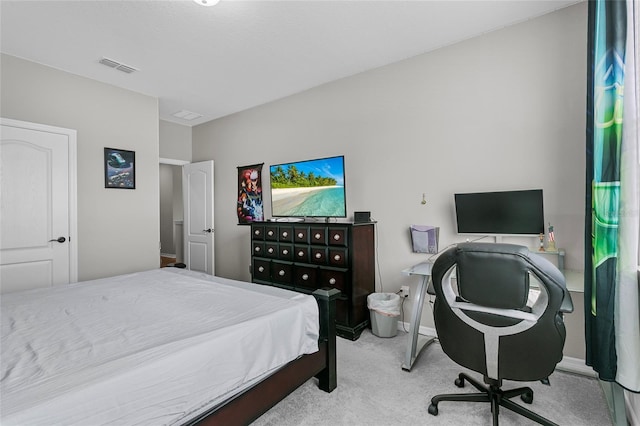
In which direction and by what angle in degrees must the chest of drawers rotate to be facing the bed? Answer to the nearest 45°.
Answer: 0° — it already faces it

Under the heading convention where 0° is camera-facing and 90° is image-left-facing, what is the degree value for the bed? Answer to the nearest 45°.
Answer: approximately 225°

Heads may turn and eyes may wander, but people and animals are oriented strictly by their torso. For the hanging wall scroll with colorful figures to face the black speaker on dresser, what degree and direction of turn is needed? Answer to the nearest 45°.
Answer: approximately 90° to its left

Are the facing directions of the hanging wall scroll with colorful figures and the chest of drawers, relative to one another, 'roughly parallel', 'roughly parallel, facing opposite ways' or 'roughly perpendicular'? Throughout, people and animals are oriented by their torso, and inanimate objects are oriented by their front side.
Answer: roughly parallel

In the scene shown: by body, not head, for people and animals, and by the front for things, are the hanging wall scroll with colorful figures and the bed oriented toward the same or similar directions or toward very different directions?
very different directions

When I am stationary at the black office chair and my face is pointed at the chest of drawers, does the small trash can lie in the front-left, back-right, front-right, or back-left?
front-right

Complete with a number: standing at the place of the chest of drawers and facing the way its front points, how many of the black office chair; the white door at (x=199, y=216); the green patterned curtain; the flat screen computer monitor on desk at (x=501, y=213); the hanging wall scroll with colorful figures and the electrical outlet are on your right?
2

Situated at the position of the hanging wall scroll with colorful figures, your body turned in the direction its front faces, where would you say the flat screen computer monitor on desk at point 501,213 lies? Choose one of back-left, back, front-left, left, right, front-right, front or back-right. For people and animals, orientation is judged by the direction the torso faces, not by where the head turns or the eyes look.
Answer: left

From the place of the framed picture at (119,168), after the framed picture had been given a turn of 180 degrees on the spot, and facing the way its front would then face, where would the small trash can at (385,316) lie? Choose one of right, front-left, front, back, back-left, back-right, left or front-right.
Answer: back-right

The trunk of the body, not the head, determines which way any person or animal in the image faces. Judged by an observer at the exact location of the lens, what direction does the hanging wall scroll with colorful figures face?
facing the viewer and to the left of the viewer

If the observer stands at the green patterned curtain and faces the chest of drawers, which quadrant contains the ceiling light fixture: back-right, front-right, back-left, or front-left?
front-left

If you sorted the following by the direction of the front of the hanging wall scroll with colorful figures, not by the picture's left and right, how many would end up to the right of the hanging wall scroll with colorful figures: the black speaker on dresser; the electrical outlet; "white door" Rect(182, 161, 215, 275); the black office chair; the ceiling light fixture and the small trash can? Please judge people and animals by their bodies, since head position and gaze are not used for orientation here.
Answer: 1

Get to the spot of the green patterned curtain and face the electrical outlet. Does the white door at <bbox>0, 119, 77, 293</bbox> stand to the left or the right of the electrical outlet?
left
